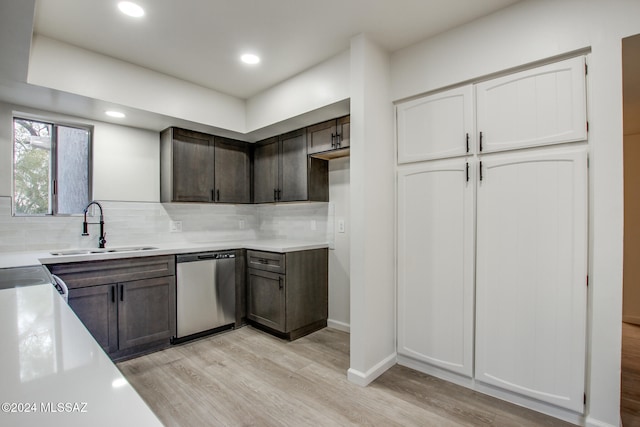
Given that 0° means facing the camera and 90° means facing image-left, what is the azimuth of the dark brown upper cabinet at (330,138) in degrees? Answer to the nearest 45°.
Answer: approximately 45°

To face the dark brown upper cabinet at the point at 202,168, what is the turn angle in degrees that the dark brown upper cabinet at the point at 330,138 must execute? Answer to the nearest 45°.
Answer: approximately 45° to its right

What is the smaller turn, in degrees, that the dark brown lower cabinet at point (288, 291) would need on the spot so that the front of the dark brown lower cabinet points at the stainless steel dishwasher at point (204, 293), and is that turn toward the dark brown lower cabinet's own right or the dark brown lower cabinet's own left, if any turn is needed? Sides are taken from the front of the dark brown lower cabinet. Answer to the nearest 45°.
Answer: approximately 45° to the dark brown lower cabinet's own right

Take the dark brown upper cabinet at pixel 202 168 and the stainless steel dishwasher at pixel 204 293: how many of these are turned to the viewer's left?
0

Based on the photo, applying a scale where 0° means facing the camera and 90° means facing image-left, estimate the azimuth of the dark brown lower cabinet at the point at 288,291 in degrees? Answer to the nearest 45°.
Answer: approximately 45°

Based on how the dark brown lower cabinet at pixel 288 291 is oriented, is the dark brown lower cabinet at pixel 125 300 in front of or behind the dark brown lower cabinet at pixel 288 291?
in front

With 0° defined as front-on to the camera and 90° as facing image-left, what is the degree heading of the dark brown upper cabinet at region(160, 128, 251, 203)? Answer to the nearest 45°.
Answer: approximately 315°
